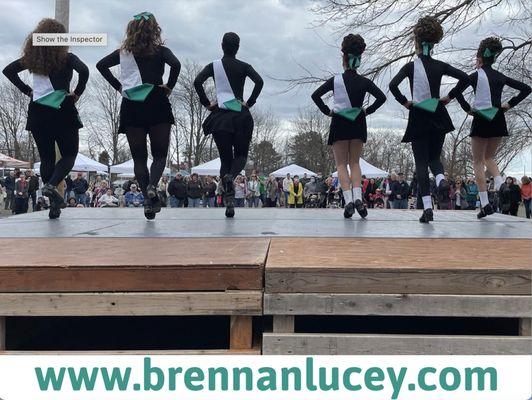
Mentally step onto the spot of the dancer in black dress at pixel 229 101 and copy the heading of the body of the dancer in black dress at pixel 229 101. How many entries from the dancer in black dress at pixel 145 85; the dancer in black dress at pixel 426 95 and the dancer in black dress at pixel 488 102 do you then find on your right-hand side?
2

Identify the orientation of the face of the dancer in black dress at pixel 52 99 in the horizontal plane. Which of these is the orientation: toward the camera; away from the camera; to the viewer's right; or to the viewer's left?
away from the camera

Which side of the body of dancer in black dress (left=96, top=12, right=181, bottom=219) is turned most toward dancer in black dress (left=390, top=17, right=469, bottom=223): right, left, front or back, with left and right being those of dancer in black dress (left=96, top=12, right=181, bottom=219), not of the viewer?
right

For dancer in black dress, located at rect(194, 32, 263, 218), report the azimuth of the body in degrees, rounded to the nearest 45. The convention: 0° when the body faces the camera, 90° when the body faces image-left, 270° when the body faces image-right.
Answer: approximately 180°

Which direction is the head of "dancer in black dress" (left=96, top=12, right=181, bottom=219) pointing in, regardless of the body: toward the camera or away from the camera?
away from the camera

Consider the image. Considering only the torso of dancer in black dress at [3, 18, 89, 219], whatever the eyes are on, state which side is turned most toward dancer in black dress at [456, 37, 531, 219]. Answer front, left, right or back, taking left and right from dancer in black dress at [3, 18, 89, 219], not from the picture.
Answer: right

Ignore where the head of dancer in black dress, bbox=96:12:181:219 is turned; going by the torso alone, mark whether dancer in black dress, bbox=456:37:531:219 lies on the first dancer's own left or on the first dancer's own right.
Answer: on the first dancer's own right

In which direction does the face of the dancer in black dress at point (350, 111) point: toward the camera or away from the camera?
away from the camera

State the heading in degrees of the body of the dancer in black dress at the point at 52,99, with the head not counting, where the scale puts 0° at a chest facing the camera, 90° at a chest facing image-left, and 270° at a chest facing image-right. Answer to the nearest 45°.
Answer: approximately 180°

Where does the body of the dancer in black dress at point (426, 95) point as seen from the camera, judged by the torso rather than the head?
away from the camera

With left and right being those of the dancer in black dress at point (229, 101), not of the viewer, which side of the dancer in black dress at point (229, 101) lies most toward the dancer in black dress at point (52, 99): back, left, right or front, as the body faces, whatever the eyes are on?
left

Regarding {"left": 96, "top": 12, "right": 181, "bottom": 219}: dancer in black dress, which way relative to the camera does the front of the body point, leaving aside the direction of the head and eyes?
away from the camera

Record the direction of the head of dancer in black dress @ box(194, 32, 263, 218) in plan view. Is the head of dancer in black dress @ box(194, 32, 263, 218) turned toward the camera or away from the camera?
away from the camera

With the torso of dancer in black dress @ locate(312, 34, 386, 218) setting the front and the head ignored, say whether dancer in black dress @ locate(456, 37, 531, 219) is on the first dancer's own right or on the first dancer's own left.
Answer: on the first dancer's own right

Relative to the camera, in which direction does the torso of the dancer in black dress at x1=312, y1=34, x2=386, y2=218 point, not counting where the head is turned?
away from the camera

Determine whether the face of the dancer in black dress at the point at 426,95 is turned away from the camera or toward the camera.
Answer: away from the camera
